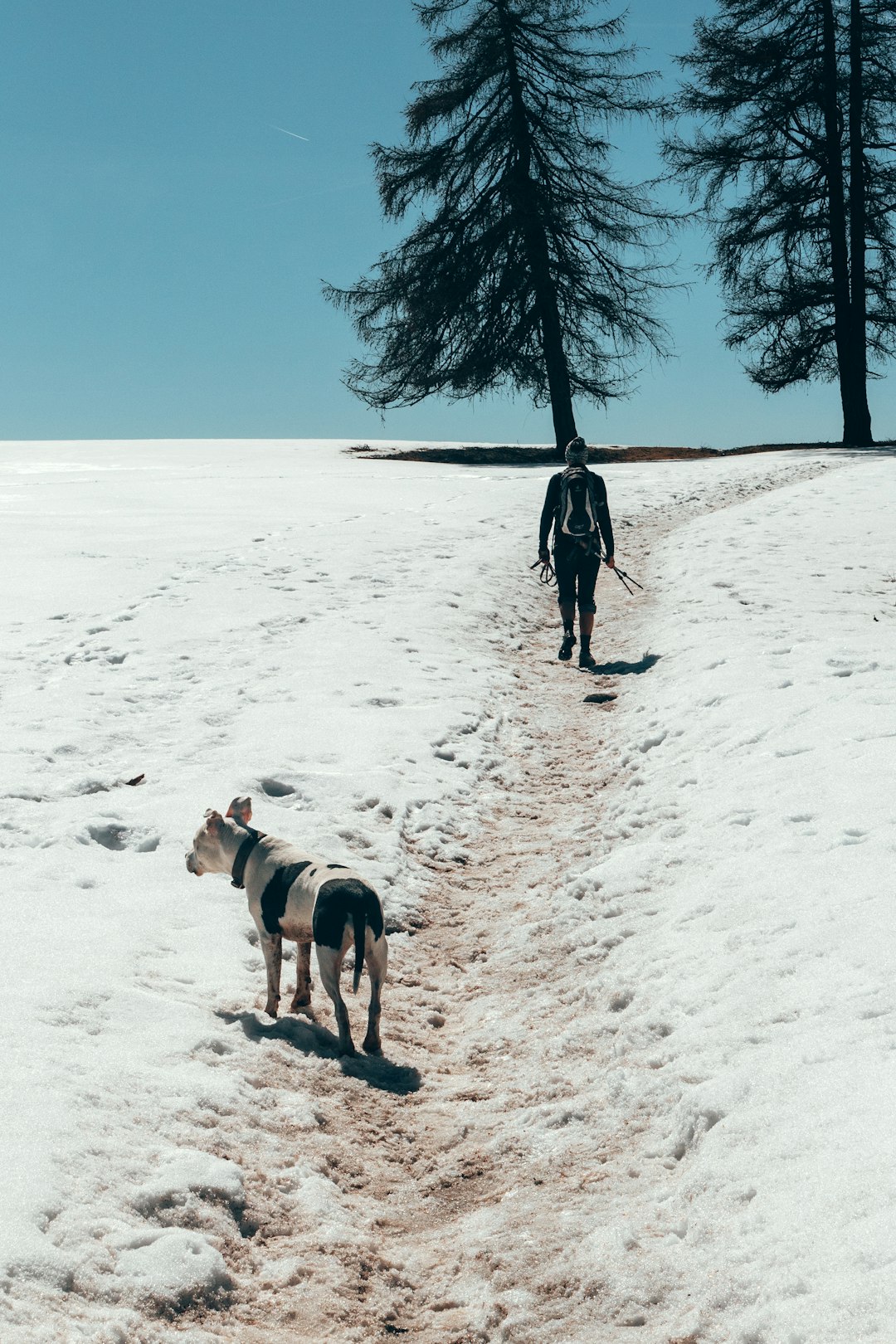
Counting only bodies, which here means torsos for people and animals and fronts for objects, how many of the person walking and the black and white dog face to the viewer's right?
0

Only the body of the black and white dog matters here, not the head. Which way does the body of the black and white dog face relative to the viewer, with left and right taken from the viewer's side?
facing away from the viewer and to the left of the viewer

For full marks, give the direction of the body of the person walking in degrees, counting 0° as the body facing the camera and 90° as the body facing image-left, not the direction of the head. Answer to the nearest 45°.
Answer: approximately 180°

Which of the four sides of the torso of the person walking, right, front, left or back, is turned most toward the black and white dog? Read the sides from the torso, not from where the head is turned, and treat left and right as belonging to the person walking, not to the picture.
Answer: back

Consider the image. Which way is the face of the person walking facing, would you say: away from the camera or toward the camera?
away from the camera
